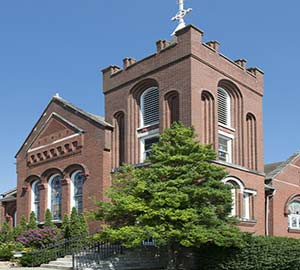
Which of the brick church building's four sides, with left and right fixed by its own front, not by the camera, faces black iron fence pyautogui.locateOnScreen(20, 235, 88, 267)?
front

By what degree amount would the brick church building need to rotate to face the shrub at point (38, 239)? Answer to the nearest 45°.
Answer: approximately 45° to its right

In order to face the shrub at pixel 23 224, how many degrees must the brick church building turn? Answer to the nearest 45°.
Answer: approximately 90° to its right

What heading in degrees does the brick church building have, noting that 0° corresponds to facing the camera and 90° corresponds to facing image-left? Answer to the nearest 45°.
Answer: approximately 45°
